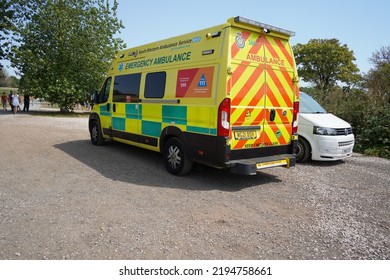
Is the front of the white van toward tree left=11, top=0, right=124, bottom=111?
no

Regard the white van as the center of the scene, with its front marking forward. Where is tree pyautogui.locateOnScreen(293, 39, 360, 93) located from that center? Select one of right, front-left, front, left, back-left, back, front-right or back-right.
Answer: back-left

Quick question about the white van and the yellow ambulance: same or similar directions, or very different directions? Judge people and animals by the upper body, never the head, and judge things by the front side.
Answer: very different directions

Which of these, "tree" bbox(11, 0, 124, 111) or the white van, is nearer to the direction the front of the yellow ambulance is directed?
the tree

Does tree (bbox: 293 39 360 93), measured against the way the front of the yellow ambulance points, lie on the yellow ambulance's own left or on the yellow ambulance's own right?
on the yellow ambulance's own right

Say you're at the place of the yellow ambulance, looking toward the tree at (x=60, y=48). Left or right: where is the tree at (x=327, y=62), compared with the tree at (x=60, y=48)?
right

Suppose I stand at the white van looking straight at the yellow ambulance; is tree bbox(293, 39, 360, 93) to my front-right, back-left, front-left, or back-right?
back-right

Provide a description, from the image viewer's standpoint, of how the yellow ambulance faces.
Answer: facing away from the viewer and to the left of the viewer

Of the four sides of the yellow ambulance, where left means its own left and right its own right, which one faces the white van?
right

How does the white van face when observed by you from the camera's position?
facing the viewer and to the right of the viewer

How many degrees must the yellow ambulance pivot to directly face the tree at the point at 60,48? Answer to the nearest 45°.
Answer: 0° — it already faces it
